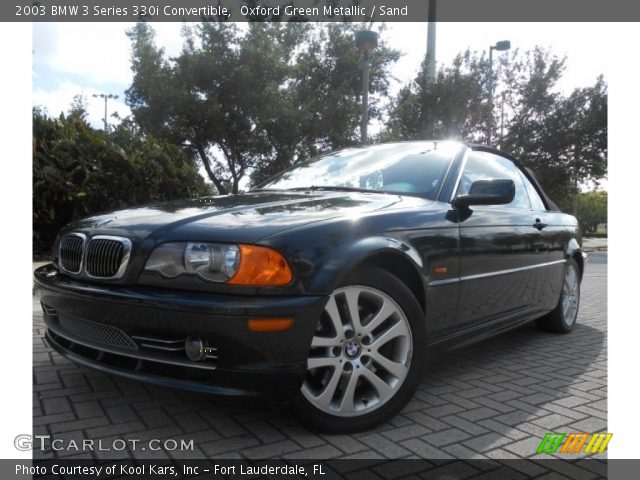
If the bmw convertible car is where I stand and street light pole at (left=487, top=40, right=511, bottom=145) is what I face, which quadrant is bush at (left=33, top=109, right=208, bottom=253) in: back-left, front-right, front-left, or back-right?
front-left

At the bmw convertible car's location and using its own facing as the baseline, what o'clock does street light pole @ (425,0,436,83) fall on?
The street light pole is roughly at 5 o'clock from the bmw convertible car.

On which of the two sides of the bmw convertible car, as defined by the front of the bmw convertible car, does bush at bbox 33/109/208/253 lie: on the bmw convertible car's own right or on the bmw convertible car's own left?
on the bmw convertible car's own right

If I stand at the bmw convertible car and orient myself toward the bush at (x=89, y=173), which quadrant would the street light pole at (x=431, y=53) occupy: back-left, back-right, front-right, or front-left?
front-right

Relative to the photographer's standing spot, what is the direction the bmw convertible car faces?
facing the viewer and to the left of the viewer

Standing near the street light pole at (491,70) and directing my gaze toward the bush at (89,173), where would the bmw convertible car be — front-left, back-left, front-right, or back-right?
front-left

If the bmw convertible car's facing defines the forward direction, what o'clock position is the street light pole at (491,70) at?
The street light pole is roughly at 5 o'clock from the bmw convertible car.
